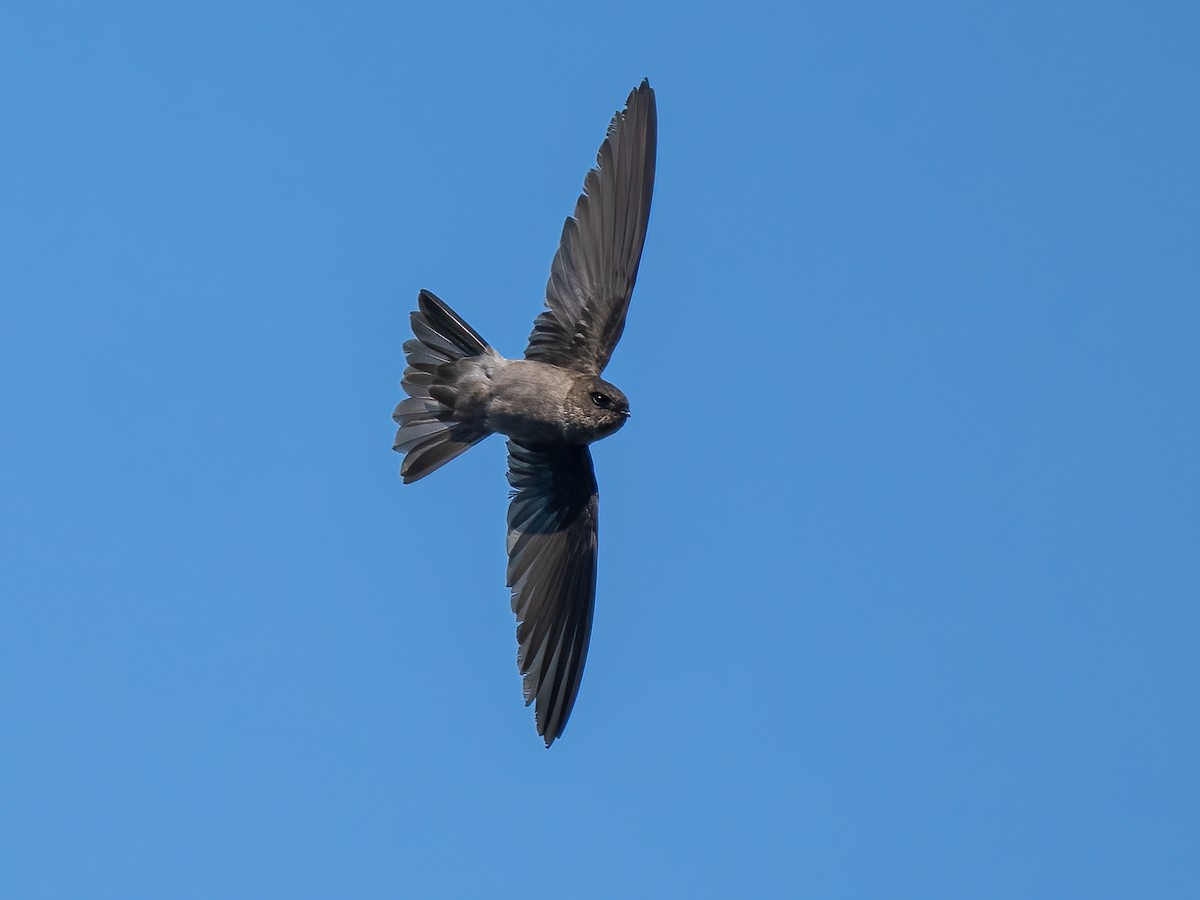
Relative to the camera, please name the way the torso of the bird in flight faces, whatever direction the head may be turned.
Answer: to the viewer's right
